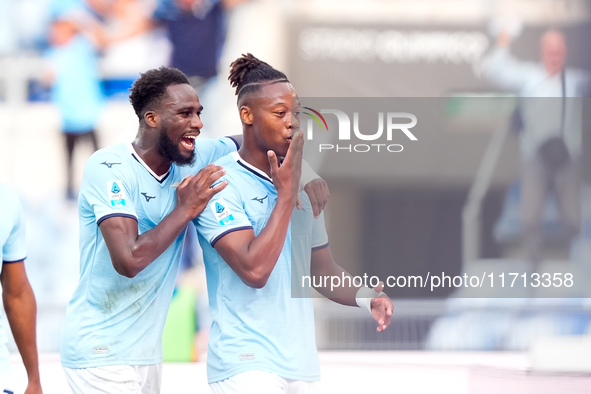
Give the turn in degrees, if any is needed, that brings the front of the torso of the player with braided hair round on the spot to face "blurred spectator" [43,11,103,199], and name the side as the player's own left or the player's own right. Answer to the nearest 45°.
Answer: approximately 180°

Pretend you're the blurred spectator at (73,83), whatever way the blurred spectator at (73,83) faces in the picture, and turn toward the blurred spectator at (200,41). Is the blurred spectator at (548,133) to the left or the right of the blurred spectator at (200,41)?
right

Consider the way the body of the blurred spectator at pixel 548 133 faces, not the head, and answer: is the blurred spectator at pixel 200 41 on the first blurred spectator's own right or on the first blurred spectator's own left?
on the first blurred spectator's own right

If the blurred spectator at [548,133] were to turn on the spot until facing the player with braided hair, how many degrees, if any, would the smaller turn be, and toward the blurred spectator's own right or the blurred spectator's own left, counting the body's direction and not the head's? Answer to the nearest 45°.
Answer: approximately 45° to the blurred spectator's own right

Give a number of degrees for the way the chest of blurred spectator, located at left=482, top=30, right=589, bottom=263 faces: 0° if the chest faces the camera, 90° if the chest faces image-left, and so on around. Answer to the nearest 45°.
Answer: approximately 0°

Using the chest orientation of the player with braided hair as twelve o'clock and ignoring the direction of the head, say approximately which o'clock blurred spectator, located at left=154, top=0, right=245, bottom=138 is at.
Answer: The blurred spectator is roughly at 7 o'clock from the player with braided hair.

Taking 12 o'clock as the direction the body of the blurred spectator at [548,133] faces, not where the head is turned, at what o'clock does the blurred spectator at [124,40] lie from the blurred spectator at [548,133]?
the blurred spectator at [124,40] is roughly at 4 o'clock from the blurred spectator at [548,133].

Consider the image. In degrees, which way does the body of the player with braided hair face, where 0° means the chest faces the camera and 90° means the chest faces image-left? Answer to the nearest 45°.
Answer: approximately 315°

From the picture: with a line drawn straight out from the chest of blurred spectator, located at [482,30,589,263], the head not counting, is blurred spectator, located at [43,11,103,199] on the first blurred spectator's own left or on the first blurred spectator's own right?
on the first blurred spectator's own right

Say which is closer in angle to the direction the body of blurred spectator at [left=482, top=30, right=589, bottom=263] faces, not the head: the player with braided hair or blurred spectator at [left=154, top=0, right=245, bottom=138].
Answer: the player with braided hair

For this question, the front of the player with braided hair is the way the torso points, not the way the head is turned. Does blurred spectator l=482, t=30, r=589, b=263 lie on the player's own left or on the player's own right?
on the player's own left
